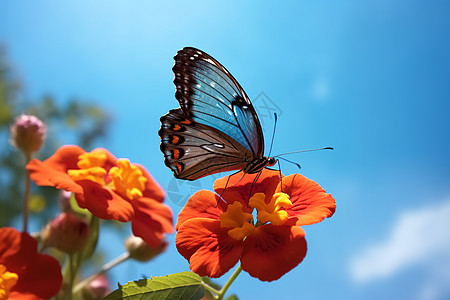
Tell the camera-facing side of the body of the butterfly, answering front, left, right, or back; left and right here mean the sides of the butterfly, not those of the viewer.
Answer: right
